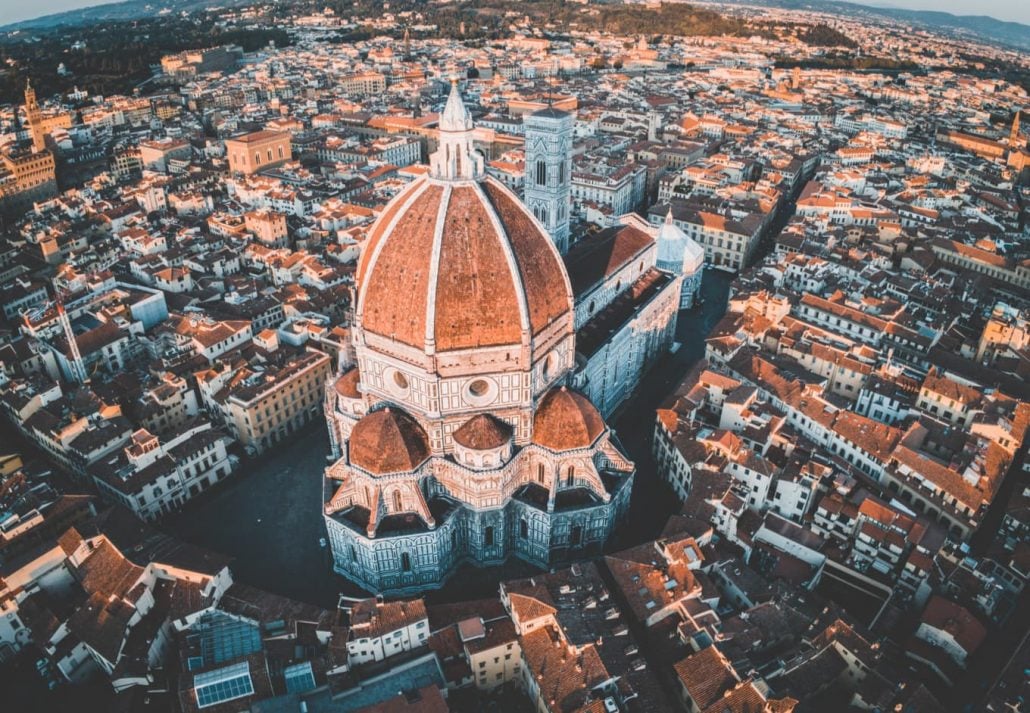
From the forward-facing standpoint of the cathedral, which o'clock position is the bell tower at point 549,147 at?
The bell tower is roughly at 11 o'clock from the cathedral.

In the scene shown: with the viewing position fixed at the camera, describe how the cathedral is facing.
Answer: facing away from the viewer and to the right of the viewer
